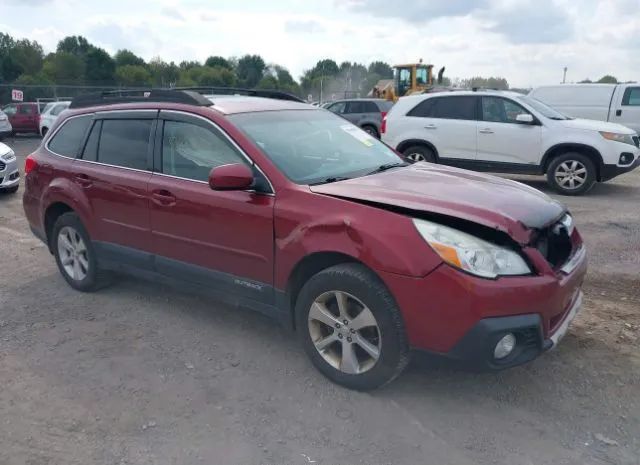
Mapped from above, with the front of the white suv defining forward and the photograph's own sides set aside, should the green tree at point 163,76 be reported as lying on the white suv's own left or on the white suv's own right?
on the white suv's own left

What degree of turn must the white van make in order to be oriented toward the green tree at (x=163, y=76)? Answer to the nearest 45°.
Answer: approximately 135° to its left

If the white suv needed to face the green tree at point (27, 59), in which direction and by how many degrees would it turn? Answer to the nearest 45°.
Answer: approximately 135° to its left

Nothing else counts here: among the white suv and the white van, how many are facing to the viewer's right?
2

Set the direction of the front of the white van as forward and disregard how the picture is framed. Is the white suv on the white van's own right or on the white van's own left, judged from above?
on the white van's own right

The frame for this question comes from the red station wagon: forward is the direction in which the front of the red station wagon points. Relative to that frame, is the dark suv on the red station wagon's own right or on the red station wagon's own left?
on the red station wagon's own left

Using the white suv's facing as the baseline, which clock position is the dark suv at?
The dark suv is roughly at 8 o'clock from the white suv.

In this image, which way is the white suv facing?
to the viewer's right

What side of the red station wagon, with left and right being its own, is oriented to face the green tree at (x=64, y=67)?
back

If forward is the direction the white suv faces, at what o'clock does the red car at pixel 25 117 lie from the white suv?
The red car is roughly at 7 o'clock from the white suv.

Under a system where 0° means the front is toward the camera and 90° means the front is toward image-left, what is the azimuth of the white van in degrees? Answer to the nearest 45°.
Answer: approximately 270°

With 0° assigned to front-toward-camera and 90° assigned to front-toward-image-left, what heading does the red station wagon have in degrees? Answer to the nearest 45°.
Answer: approximately 315°

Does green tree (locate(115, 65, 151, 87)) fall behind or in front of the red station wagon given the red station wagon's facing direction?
behind
